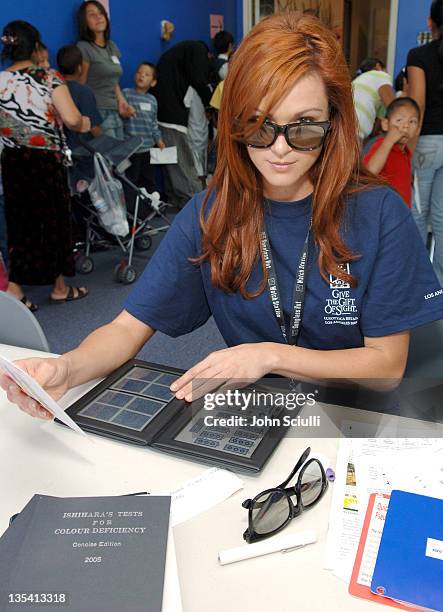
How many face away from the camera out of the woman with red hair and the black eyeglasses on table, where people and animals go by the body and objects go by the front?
0

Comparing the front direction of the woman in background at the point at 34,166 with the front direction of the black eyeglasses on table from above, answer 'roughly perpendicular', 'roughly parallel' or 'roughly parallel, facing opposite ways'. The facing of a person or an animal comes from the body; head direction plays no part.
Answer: roughly perpendicular

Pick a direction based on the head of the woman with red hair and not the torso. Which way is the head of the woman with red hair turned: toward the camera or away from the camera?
toward the camera

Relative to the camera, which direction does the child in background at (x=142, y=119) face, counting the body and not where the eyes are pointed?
toward the camera

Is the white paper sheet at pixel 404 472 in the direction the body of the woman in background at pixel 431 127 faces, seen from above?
no

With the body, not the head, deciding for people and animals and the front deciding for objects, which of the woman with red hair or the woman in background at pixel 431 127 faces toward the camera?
the woman with red hair

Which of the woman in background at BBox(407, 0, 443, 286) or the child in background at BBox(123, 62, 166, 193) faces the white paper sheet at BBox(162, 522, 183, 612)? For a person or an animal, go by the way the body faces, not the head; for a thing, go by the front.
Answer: the child in background

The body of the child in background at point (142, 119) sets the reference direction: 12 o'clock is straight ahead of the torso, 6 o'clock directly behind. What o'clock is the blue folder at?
The blue folder is roughly at 12 o'clock from the child in background.

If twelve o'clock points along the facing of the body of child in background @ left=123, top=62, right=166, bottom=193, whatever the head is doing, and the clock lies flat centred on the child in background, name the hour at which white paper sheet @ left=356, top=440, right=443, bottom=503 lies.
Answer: The white paper sheet is roughly at 12 o'clock from the child in background.

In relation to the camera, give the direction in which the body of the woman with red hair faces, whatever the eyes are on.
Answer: toward the camera
